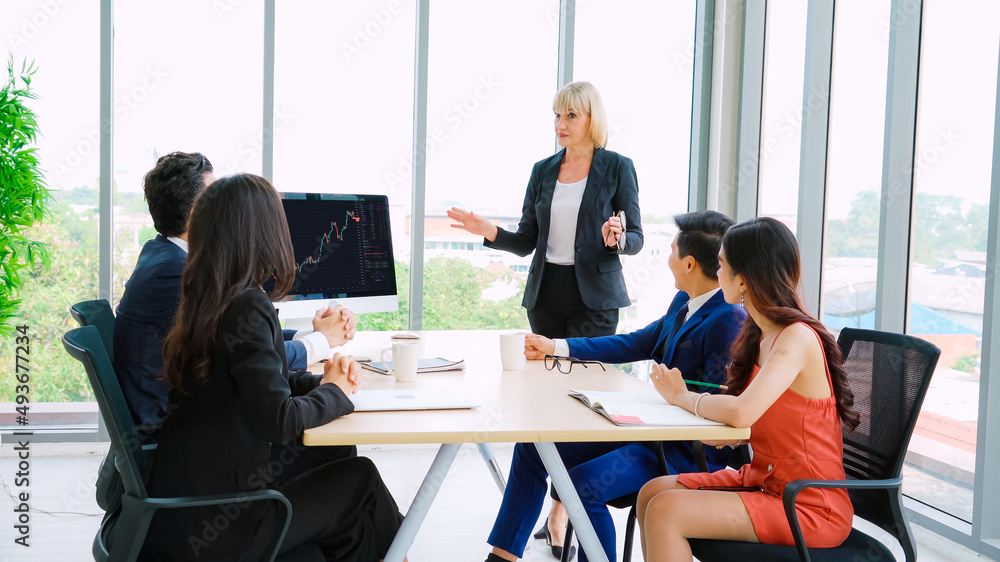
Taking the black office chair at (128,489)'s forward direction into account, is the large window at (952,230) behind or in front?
in front

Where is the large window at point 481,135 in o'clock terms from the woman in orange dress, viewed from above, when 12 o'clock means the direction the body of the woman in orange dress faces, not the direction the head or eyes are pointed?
The large window is roughly at 2 o'clock from the woman in orange dress.

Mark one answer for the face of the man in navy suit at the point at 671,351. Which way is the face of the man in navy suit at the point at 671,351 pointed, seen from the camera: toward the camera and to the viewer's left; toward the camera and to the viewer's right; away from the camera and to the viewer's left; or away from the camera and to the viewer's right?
away from the camera and to the viewer's left

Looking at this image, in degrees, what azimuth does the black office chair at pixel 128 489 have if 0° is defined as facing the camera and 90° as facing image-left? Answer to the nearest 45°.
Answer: approximately 270°

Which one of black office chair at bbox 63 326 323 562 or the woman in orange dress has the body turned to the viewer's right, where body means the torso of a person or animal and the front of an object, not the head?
the black office chair

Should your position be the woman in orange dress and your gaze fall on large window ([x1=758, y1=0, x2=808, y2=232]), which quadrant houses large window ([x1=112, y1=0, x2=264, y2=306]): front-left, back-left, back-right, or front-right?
front-left

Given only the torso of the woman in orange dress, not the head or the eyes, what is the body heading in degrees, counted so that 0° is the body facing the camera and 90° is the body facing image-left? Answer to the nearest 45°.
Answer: approximately 90°

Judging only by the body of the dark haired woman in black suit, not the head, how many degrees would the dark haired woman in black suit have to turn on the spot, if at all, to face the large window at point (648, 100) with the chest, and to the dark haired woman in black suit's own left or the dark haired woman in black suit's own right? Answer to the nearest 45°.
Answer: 0° — they already face it

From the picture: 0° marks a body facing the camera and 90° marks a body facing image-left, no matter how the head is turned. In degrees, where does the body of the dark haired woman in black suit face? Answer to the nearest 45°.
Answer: approximately 225°

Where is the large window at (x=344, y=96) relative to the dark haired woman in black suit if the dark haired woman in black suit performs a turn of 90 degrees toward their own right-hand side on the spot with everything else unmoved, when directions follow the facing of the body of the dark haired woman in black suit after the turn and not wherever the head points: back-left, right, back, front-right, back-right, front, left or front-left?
back-left

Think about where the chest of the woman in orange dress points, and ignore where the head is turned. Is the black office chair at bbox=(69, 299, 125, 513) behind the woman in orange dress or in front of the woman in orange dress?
in front

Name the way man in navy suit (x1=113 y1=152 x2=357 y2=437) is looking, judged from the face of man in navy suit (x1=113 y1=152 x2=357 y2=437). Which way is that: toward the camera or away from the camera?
away from the camera
